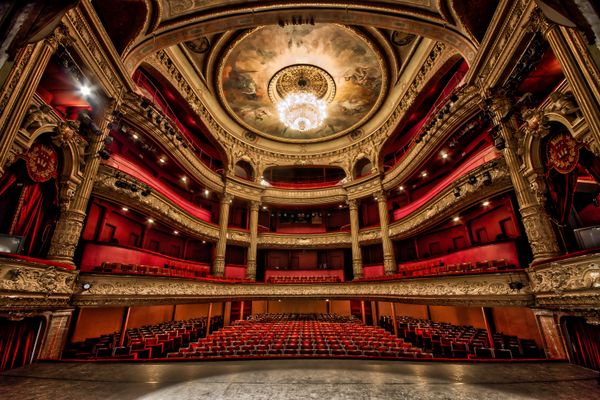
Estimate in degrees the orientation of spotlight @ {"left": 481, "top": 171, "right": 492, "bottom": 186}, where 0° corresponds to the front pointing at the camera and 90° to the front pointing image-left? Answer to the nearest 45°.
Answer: approximately 45°

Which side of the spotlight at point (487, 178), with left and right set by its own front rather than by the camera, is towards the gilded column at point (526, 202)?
left

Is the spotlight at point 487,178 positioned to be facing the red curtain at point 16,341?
yes

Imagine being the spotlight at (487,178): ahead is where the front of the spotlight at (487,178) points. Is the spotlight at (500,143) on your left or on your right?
on your left

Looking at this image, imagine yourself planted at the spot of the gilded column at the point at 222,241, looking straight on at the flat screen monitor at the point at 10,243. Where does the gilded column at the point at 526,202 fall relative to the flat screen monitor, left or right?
left

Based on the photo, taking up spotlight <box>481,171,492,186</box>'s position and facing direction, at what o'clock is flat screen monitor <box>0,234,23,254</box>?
The flat screen monitor is roughly at 12 o'clock from the spotlight.

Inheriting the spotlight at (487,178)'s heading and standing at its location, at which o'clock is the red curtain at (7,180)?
The red curtain is roughly at 12 o'clock from the spotlight.

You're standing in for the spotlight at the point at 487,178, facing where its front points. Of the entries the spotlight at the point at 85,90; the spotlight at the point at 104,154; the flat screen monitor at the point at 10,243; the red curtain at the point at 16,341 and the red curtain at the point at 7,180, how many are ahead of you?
5

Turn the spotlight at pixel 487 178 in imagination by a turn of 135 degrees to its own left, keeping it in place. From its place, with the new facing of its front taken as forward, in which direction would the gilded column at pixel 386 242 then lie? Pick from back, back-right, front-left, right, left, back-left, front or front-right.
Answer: back-left

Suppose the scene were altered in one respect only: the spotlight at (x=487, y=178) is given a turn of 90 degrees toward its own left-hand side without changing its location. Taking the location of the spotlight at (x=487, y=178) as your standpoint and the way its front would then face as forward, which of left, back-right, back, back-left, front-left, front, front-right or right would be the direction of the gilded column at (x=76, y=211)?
right

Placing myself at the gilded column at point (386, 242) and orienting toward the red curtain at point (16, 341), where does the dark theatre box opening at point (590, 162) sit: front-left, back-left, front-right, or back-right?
front-left

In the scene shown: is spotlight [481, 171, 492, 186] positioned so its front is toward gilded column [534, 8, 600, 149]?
no

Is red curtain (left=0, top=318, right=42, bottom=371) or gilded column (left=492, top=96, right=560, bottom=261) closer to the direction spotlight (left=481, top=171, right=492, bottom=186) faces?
the red curtain

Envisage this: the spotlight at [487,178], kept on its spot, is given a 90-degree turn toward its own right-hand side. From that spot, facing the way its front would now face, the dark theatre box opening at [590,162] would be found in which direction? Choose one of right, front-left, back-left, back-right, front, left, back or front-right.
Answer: back
